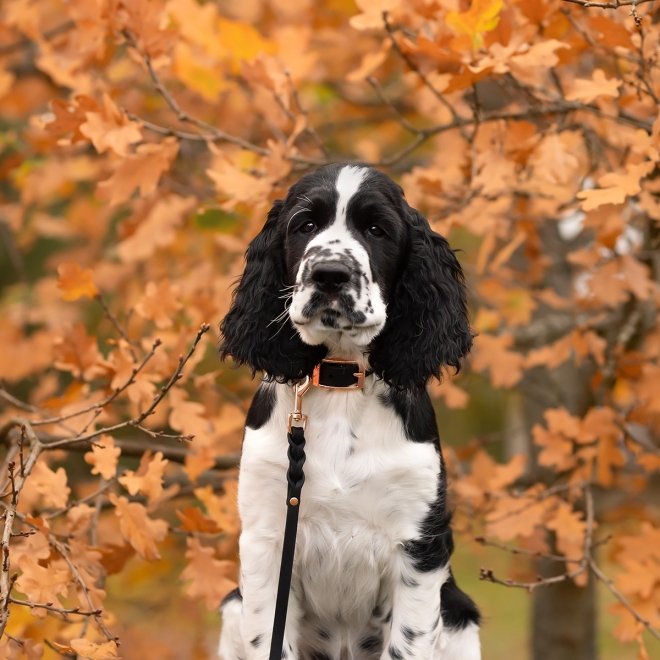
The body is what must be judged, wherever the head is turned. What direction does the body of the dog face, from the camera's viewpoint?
toward the camera

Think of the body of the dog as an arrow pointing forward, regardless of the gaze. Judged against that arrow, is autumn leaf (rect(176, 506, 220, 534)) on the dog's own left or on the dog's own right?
on the dog's own right

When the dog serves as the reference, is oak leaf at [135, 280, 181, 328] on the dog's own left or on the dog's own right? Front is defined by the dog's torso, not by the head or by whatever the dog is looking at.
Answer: on the dog's own right

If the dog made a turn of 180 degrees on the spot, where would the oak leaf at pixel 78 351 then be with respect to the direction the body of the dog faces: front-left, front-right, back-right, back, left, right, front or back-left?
front-left

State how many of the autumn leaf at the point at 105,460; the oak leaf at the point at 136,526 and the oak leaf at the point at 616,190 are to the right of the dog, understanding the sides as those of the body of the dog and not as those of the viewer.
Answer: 2

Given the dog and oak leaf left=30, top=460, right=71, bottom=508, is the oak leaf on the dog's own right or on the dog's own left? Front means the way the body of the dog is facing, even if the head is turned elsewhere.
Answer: on the dog's own right

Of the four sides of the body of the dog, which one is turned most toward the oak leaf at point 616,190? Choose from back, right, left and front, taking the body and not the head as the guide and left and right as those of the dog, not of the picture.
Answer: back

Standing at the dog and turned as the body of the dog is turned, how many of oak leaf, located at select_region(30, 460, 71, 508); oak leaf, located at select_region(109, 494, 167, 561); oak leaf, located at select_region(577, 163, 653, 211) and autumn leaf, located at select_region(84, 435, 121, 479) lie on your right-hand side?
3

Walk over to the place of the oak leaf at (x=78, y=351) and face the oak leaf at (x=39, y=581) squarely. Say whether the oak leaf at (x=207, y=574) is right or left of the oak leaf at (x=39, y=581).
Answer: left

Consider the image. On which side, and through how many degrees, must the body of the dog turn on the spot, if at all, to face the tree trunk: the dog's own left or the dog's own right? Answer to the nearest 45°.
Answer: approximately 135° to the dog's own left
